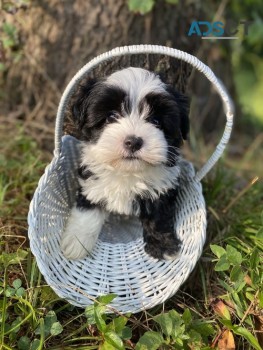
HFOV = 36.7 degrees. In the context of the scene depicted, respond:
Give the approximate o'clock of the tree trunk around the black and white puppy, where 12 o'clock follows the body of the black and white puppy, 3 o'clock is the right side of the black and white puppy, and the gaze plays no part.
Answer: The tree trunk is roughly at 5 o'clock from the black and white puppy.

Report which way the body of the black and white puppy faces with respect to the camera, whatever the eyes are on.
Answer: toward the camera
